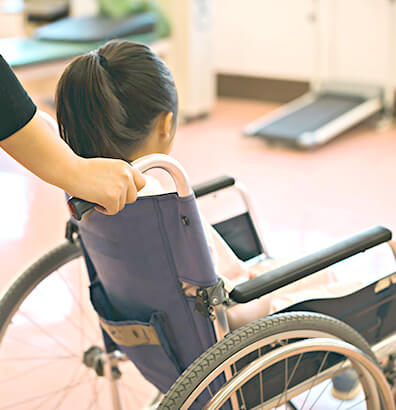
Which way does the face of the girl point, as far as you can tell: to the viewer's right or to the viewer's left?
to the viewer's right

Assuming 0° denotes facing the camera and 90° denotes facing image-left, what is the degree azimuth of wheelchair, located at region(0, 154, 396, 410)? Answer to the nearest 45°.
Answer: approximately 225°

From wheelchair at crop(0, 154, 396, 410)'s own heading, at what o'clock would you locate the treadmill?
The treadmill is roughly at 11 o'clock from the wheelchair.

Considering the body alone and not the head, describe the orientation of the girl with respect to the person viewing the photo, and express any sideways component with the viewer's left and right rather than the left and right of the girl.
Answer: facing away from the viewer and to the right of the viewer

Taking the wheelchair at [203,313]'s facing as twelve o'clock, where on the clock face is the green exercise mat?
The green exercise mat is roughly at 10 o'clock from the wheelchair.

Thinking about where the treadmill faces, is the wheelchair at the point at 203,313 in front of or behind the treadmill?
behind

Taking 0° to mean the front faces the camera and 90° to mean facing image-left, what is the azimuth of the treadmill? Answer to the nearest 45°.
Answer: approximately 225°
